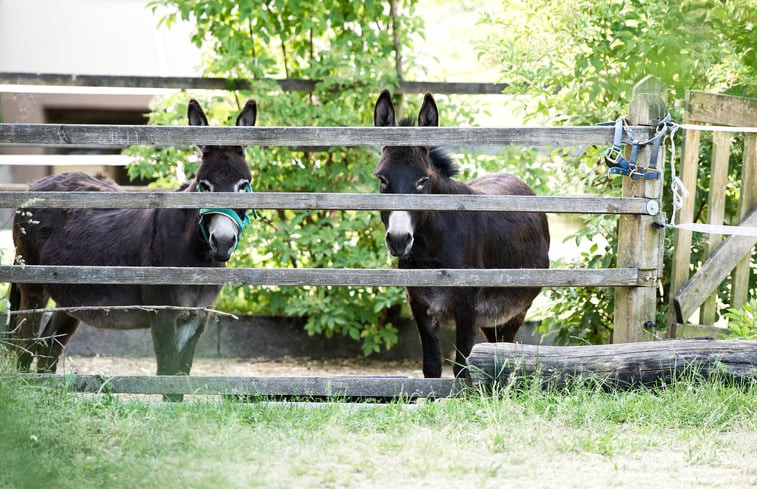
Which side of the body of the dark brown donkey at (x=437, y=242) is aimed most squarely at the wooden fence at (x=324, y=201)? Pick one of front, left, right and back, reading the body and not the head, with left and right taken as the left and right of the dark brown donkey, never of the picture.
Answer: front

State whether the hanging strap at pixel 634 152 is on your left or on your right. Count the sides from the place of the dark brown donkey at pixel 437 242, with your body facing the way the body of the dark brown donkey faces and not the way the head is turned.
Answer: on your left

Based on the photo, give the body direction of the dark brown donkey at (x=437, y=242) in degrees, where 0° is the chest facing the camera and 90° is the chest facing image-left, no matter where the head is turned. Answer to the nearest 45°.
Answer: approximately 45°

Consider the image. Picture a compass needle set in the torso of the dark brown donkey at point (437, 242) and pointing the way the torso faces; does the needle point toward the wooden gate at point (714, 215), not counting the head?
no

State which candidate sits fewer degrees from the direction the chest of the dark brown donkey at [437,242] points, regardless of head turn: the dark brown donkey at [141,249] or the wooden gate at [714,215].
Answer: the dark brown donkey
